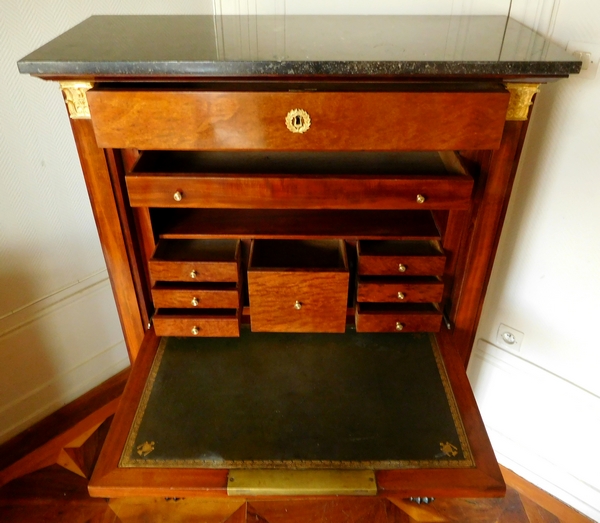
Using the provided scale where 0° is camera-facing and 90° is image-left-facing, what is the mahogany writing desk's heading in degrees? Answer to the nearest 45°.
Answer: approximately 0°

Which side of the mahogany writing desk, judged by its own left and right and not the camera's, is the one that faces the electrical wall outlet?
left
